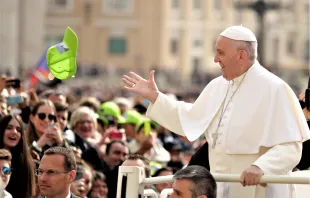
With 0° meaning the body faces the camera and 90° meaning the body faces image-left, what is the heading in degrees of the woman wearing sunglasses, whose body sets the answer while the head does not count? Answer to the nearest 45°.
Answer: approximately 315°

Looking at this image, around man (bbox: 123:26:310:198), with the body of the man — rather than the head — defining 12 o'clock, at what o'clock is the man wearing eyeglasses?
The man wearing eyeglasses is roughly at 1 o'clock from the man.

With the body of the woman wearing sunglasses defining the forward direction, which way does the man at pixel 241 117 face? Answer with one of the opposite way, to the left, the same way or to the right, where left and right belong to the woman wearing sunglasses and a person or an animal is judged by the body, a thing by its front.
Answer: to the right

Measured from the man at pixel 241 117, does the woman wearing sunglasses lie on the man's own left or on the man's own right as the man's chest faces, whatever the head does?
on the man's own right
